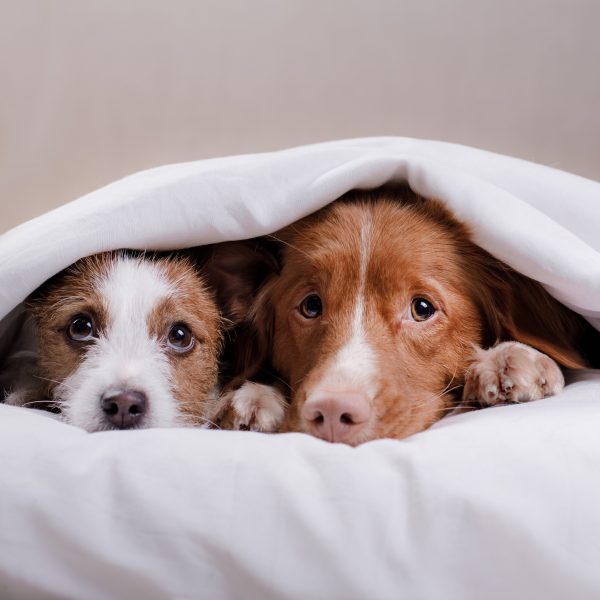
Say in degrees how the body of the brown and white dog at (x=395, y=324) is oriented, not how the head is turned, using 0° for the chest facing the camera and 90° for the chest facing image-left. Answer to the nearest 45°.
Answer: approximately 0°

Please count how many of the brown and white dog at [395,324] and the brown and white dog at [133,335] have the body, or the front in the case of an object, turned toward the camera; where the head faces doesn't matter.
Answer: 2

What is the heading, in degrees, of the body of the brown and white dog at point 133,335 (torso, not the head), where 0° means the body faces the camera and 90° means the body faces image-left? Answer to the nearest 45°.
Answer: approximately 0°
